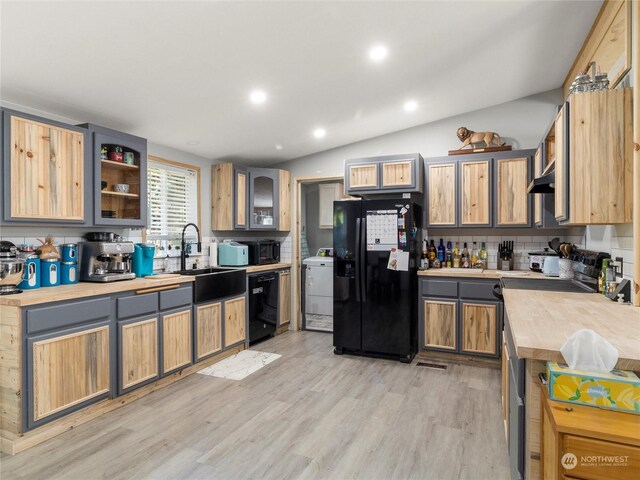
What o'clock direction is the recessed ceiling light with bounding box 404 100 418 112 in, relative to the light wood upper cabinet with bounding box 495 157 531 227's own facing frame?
The recessed ceiling light is roughly at 2 o'clock from the light wood upper cabinet.

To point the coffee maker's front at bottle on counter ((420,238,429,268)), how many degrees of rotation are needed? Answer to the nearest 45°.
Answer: approximately 45° to its left

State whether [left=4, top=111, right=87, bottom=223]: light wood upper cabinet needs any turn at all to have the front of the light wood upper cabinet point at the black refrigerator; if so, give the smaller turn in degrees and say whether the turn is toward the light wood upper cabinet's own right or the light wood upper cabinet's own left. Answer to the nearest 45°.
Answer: approximately 45° to the light wood upper cabinet's own left

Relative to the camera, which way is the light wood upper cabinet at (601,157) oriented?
to the viewer's left

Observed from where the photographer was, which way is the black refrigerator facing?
facing the viewer

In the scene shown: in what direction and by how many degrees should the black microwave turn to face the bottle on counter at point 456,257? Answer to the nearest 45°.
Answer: approximately 45° to its left

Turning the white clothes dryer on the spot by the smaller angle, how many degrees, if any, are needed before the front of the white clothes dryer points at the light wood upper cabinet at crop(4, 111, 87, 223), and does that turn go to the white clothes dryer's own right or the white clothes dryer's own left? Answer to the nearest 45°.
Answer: approximately 45° to the white clothes dryer's own right

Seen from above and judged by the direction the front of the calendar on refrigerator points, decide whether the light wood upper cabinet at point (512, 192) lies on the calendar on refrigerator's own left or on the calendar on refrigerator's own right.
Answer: on the calendar on refrigerator's own left

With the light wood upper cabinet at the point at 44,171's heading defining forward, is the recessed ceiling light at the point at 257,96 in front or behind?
in front

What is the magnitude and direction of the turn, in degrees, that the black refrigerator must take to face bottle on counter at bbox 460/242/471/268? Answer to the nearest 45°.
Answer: approximately 135° to its left

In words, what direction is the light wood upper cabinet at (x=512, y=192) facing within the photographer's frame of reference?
facing the viewer

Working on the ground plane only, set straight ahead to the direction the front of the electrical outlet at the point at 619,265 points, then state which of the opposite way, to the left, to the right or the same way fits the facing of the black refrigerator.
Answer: to the left
